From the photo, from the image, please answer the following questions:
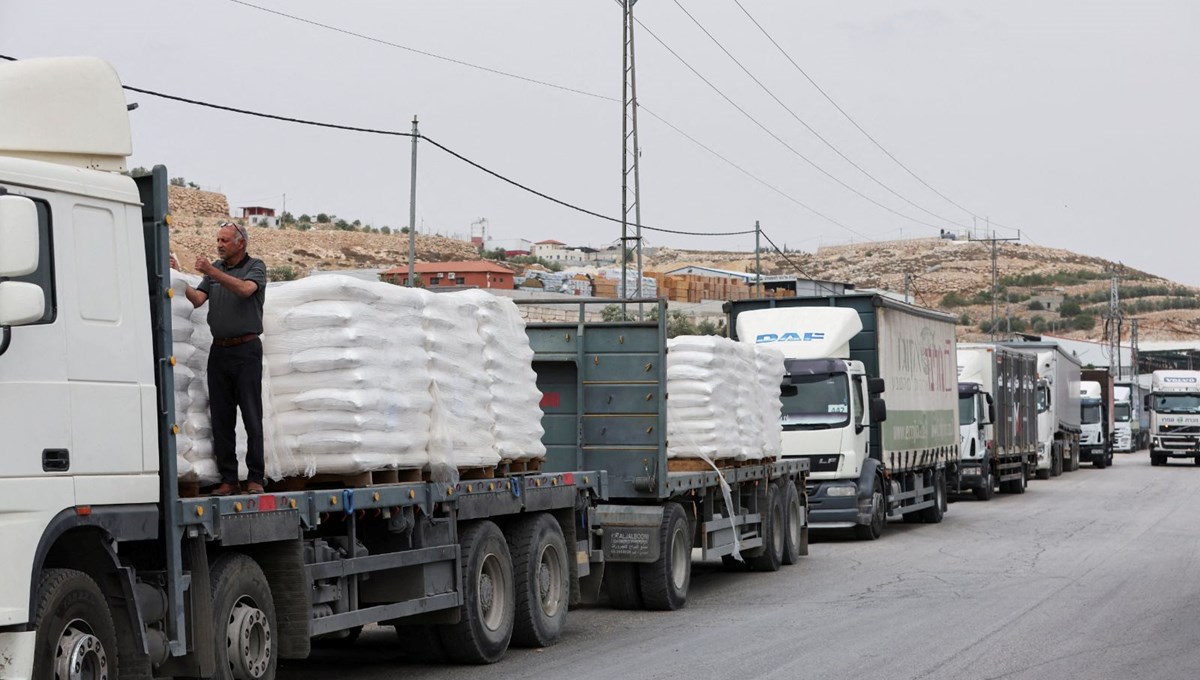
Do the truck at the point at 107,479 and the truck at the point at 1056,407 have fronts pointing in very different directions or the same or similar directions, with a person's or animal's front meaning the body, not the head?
same or similar directions

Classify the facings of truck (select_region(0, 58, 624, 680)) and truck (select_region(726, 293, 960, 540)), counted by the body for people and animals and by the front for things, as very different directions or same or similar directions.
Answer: same or similar directions

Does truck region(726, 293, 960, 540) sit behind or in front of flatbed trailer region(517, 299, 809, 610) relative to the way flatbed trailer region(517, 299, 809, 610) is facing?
behind

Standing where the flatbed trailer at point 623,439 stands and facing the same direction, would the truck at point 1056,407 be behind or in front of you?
behind

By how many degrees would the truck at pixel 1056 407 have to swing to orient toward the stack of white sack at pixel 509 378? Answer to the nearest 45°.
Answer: approximately 45° to its left

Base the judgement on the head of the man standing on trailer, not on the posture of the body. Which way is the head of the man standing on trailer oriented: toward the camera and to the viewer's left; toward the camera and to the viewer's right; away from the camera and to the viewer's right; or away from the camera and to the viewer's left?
toward the camera and to the viewer's left

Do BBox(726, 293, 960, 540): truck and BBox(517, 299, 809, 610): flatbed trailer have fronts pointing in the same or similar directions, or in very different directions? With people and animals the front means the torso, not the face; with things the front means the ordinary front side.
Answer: same or similar directions

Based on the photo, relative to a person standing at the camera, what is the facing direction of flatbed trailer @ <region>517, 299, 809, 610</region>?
facing the viewer and to the left of the viewer

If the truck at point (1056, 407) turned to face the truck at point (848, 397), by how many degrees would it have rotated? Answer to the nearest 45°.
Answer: approximately 45° to its left

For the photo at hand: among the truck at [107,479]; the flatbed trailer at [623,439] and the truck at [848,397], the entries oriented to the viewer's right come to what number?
0

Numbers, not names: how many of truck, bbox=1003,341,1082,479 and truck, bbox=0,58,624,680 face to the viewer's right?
0

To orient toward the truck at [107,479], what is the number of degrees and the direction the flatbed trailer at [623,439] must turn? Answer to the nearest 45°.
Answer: approximately 45° to its left

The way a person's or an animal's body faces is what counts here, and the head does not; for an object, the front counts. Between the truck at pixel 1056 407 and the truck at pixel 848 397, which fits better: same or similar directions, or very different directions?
same or similar directions

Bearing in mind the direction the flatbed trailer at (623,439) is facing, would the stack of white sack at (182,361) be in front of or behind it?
in front

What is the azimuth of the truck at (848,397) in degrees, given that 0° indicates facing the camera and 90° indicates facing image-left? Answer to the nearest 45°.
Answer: approximately 45°

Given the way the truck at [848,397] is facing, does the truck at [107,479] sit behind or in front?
in front
